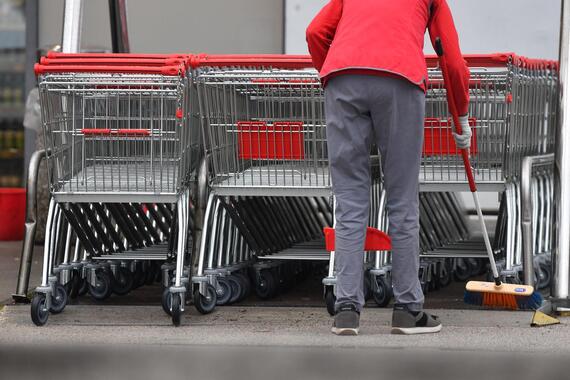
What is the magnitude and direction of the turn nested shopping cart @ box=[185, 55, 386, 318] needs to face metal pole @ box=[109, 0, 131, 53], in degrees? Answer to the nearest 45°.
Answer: approximately 45° to its left

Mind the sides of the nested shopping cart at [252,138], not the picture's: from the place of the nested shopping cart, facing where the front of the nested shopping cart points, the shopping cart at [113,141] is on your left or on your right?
on your left

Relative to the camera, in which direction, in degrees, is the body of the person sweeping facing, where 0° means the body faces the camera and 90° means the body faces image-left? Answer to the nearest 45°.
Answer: approximately 180°

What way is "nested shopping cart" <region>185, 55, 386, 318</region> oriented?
away from the camera

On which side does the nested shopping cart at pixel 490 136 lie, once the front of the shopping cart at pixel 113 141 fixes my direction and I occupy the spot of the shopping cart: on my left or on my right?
on my right

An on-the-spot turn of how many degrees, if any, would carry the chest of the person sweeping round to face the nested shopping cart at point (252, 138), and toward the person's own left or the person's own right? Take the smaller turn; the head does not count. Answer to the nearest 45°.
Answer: approximately 45° to the person's own left

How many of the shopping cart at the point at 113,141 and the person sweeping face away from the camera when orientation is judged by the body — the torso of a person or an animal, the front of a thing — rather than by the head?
2

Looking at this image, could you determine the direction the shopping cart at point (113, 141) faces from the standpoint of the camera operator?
facing away from the viewer
